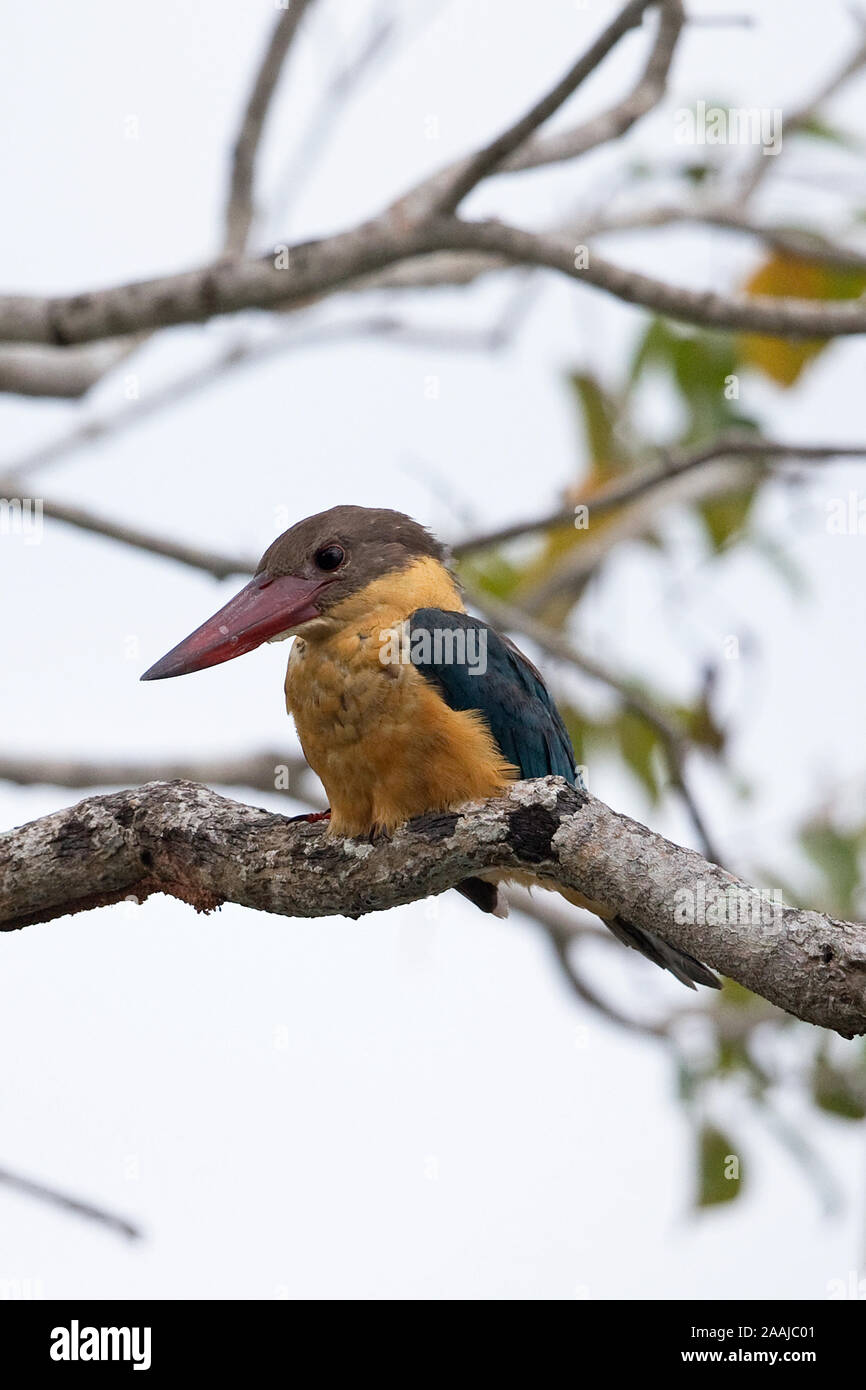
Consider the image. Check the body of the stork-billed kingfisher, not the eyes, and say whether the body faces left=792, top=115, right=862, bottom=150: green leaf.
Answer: no

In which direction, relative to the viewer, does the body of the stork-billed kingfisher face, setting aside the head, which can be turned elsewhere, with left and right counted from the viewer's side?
facing the viewer and to the left of the viewer

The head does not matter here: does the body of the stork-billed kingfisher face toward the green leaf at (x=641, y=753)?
no

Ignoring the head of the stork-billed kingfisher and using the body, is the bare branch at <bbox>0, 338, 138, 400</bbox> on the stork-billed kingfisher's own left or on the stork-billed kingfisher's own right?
on the stork-billed kingfisher's own right

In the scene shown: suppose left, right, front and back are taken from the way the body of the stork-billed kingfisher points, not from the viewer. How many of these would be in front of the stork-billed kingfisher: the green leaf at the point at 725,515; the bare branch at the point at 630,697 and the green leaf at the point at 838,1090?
0

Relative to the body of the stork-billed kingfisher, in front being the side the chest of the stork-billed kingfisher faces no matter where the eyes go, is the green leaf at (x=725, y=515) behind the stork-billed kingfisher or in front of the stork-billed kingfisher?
behind

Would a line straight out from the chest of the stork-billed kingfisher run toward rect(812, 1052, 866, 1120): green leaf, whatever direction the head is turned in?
no
